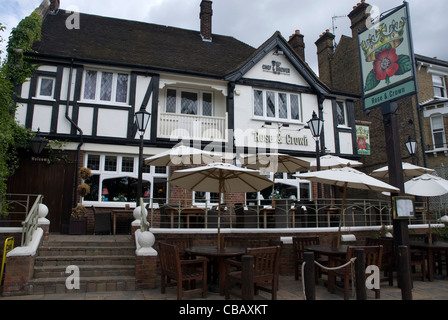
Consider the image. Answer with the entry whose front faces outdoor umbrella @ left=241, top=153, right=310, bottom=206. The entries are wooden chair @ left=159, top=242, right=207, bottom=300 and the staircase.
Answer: the wooden chair

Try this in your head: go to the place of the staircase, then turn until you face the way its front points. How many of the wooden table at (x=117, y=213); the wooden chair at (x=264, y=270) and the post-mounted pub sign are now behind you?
1

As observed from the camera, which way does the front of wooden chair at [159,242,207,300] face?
facing away from the viewer and to the right of the viewer

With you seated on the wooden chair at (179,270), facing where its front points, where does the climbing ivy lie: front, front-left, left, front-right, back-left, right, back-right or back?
left

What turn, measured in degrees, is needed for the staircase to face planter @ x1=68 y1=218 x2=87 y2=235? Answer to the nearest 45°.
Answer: approximately 180°

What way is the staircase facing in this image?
toward the camera

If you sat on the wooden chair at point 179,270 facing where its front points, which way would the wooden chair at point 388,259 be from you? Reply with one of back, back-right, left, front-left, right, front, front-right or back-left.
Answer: front-right

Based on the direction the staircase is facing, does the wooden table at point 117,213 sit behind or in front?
behind

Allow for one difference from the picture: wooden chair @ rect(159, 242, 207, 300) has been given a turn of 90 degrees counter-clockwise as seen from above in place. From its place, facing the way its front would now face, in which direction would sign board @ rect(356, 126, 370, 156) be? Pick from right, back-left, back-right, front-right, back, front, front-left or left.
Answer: right

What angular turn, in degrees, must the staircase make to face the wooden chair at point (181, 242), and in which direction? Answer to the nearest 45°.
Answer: approximately 90° to its left

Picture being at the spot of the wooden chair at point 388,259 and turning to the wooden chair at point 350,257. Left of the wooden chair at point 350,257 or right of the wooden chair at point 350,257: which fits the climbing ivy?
right

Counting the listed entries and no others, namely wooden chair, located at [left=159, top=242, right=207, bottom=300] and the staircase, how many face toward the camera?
1
